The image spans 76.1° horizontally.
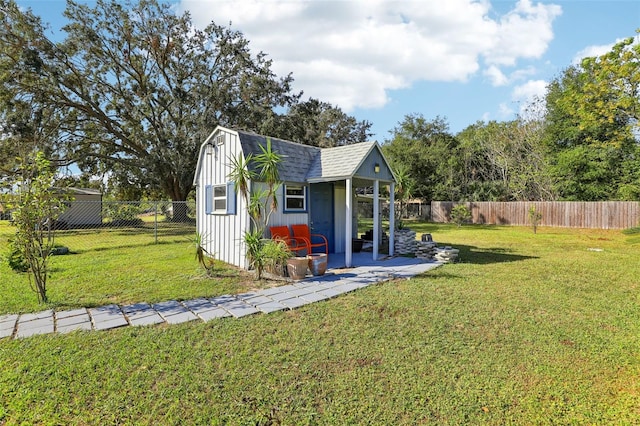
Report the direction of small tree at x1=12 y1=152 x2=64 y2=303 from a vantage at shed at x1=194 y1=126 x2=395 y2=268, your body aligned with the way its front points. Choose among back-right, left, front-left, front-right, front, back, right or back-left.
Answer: right

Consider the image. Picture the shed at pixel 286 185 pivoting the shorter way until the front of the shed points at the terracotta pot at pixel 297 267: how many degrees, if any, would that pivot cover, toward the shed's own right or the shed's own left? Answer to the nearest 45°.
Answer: approximately 45° to the shed's own right

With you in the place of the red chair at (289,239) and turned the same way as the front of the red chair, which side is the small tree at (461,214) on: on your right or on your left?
on your left

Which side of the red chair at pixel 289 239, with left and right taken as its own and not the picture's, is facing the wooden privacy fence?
left

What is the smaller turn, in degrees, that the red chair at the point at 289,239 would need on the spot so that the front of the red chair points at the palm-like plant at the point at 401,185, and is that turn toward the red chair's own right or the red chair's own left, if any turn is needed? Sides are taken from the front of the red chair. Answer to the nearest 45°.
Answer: approximately 90° to the red chair's own left

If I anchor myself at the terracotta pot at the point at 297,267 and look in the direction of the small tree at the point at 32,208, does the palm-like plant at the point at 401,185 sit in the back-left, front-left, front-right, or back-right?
back-right

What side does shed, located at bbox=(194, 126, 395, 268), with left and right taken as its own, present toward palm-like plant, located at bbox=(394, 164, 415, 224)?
left

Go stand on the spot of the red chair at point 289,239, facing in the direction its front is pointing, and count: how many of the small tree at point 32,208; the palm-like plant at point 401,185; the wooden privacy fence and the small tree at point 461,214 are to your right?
1

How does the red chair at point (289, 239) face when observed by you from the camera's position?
facing the viewer and to the right of the viewer

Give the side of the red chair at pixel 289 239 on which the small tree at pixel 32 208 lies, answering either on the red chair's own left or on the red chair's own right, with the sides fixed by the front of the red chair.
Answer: on the red chair's own right

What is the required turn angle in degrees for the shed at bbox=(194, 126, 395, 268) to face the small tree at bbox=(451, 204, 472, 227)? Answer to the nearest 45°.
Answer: approximately 90° to its left
